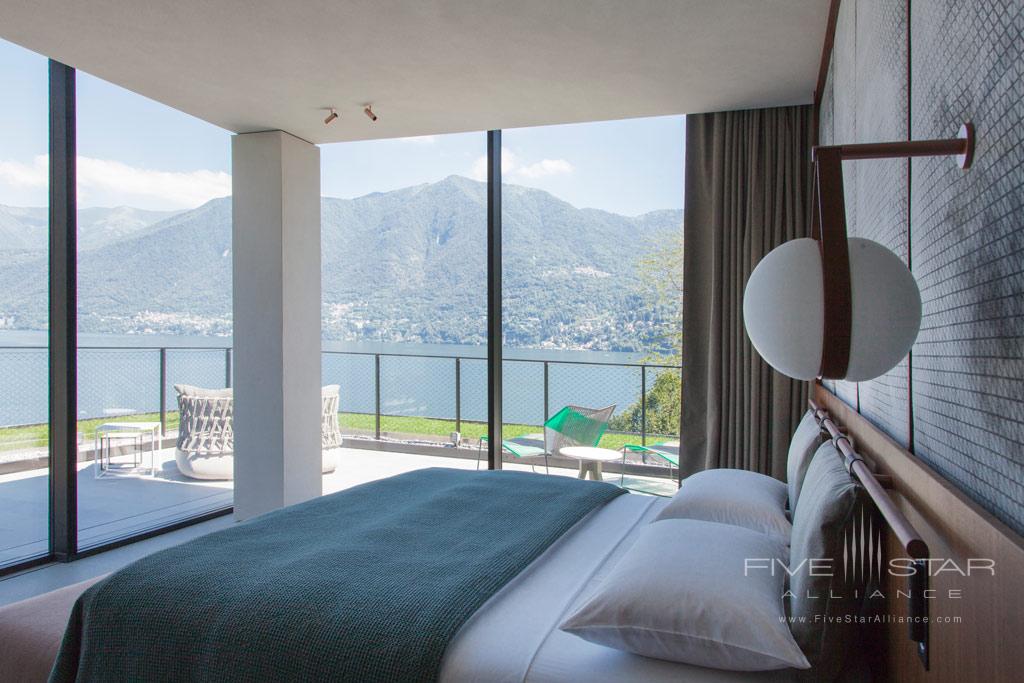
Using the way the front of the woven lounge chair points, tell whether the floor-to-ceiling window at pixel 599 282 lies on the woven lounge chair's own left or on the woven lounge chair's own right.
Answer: on the woven lounge chair's own right

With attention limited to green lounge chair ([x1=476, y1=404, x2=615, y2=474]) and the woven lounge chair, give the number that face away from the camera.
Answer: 1

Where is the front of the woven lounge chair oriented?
away from the camera

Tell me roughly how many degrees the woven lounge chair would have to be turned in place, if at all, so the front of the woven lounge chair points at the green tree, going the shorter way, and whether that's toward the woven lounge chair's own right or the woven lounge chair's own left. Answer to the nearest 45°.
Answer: approximately 90° to the woven lounge chair's own right

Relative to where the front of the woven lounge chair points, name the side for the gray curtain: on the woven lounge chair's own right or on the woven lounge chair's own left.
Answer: on the woven lounge chair's own right

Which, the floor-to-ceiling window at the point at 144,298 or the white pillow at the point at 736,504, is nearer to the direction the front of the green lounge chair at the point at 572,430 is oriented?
the floor-to-ceiling window

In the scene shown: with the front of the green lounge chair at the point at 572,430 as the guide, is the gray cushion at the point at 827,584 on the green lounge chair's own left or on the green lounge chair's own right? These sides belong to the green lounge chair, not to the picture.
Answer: on the green lounge chair's own left

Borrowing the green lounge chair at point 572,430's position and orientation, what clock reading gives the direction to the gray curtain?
The gray curtain is roughly at 7 o'clock from the green lounge chair.

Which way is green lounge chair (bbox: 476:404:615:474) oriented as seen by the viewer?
to the viewer's left

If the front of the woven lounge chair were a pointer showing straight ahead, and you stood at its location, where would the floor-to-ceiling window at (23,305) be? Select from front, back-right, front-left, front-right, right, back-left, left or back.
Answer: back-left

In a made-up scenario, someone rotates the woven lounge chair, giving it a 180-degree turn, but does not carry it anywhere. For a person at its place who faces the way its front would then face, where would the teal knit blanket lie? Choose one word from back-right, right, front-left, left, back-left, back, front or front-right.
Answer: front
